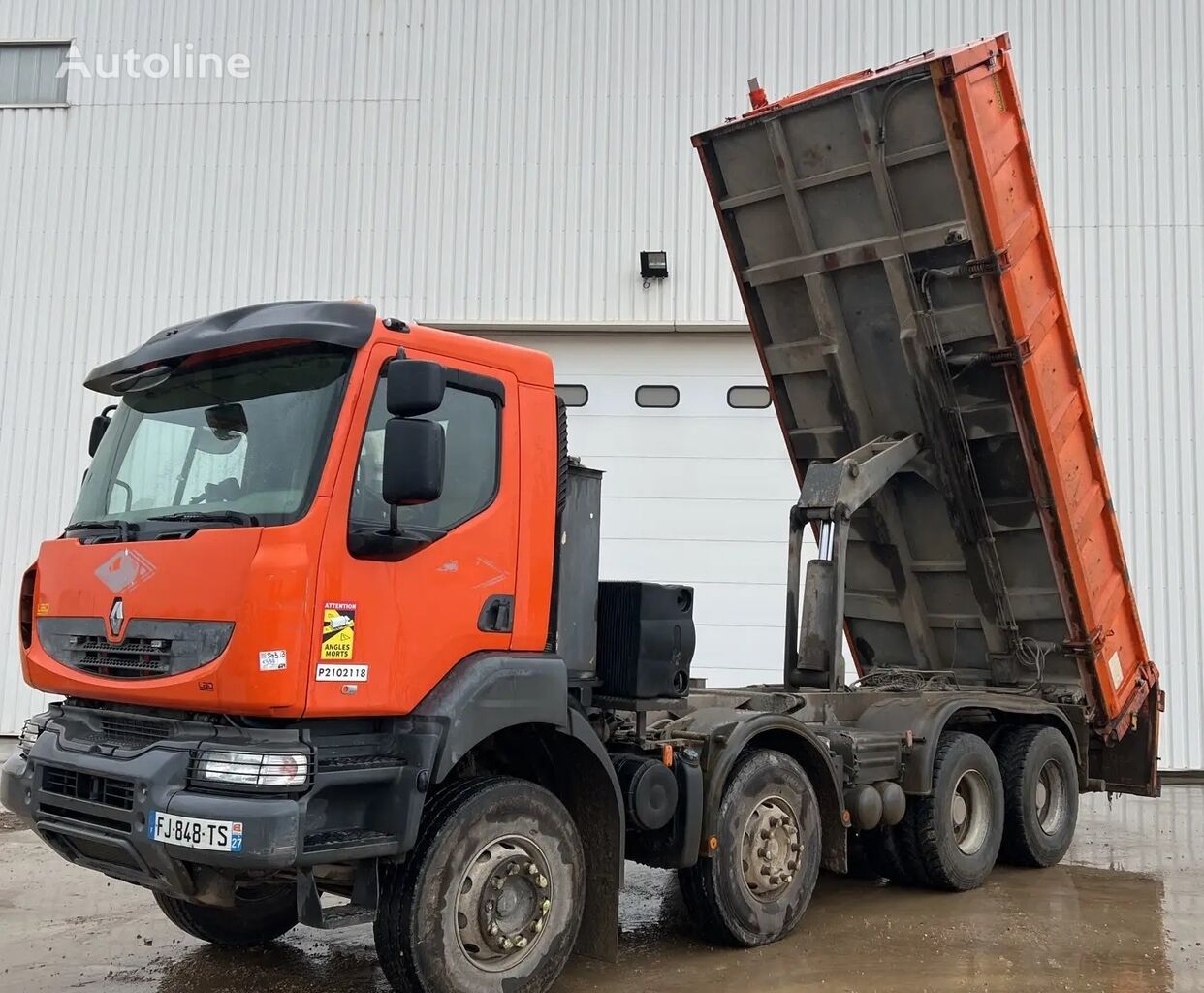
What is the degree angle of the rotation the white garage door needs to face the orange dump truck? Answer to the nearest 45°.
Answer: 0° — it already faces it

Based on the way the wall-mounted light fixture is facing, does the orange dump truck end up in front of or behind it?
in front

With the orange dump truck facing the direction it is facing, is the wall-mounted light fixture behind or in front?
behind

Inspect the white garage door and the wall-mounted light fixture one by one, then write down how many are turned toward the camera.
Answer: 2

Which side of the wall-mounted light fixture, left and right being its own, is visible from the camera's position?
front

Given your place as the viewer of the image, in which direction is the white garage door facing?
facing the viewer

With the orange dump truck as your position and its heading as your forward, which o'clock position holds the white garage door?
The white garage door is roughly at 5 o'clock from the orange dump truck.

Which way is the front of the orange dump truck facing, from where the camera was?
facing the viewer and to the left of the viewer
